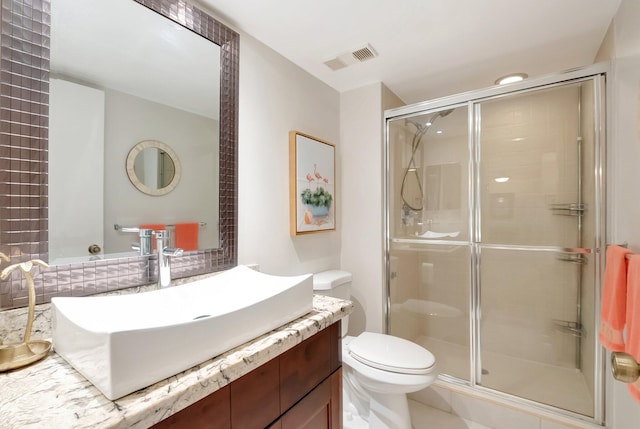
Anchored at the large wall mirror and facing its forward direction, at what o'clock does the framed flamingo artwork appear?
The framed flamingo artwork is roughly at 10 o'clock from the large wall mirror.

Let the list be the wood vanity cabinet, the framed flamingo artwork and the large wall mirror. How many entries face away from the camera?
0

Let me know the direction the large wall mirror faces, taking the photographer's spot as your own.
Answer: facing the viewer and to the right of the viewer

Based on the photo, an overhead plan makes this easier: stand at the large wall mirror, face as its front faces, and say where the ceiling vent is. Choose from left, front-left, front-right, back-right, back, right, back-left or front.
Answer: front-left

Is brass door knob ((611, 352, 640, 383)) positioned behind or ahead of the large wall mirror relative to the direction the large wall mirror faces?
ahead

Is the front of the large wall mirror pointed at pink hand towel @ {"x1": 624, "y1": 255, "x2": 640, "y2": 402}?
yes

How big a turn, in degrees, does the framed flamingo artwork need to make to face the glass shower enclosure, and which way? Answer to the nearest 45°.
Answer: approximately 45° to its left

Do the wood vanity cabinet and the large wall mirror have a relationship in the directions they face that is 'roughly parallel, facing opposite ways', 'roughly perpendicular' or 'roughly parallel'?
roughly parallel

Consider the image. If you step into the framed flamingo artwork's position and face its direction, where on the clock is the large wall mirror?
The large wall mirror is roughly at 3 o'clock from the framed flamingo artwork.
